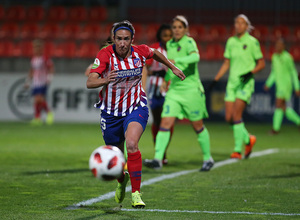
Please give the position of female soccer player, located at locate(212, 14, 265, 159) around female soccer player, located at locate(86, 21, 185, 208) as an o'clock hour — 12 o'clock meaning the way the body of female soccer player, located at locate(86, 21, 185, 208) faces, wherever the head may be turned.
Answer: female soccer player, located at locate(212, 14, 265, 159) is roughly at 7 o'clock from female soccer player, located at locate(86, 21, 185, 208).

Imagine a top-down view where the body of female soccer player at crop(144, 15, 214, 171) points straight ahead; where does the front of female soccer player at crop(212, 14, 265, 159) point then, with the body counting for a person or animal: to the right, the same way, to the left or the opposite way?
the same way

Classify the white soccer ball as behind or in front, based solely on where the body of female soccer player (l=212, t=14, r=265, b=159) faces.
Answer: in front

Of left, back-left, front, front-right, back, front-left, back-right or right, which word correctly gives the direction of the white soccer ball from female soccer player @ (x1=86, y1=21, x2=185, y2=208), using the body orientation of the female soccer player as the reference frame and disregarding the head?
front

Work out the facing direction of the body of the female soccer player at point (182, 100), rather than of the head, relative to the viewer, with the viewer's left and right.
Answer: facing the viewer and to the left of the viewer

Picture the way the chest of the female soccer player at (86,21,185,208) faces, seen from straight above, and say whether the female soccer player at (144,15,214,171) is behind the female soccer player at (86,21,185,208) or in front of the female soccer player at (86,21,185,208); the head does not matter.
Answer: behind

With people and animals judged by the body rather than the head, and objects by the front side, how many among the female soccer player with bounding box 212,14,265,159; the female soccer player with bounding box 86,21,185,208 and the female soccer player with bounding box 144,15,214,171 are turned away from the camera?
0

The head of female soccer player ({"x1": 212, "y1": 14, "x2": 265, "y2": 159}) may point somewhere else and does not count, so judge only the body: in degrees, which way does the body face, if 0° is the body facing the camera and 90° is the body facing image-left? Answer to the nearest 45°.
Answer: approximately 45°

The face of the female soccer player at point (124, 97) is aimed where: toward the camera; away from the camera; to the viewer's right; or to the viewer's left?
toward the camera

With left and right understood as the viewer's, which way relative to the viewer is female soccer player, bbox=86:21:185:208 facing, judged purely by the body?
facing the viewer

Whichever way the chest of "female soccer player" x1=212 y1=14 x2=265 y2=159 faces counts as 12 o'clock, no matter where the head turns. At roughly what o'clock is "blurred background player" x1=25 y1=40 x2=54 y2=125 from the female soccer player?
The blurred background player is roughly at 3 o'clock from the female soccer player.

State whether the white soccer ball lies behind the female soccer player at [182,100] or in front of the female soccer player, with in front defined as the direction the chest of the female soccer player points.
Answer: in front
